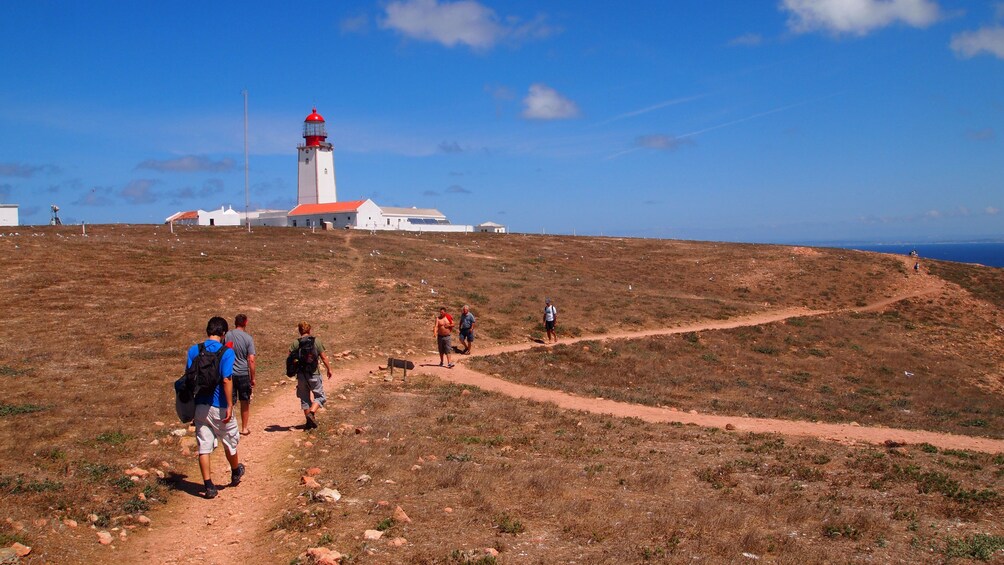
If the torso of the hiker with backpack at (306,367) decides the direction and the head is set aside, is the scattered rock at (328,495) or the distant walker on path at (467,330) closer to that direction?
the distant walker on path

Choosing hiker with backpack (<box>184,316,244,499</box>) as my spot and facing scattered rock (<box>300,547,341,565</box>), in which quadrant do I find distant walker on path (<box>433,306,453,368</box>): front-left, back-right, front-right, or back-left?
back-left

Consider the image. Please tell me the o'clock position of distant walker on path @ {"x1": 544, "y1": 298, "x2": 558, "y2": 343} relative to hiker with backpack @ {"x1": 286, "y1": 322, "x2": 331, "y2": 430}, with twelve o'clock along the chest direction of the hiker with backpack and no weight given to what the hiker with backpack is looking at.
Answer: The distant walker on path is roughly at 1 o'clock from the hiker with backpack.

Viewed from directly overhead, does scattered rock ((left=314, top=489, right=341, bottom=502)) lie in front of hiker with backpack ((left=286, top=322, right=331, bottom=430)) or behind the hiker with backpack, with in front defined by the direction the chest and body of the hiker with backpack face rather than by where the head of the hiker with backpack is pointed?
behind

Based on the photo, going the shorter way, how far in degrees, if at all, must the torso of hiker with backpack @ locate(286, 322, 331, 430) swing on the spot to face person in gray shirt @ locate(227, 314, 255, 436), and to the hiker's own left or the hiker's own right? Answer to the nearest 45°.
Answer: approximately 135° to the hiker's own left

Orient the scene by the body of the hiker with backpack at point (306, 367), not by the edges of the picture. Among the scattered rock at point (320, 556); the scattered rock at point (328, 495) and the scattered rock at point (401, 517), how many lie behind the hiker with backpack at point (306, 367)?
3

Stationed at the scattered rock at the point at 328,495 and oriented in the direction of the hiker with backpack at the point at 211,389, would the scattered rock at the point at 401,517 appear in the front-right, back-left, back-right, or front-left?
back-left

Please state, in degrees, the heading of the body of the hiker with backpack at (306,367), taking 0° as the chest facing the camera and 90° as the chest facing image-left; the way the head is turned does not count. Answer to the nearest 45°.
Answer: approximately 180°

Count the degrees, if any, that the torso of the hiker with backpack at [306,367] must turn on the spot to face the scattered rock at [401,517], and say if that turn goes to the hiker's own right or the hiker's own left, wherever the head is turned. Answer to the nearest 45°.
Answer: approximately 180°

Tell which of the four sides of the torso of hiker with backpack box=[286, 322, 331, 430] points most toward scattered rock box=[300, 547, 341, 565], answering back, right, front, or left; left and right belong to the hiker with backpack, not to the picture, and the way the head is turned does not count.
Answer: back

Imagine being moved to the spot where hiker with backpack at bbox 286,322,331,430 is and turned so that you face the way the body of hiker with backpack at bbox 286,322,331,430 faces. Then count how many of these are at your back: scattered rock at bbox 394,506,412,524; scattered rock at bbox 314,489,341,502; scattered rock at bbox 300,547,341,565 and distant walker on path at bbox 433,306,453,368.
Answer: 3

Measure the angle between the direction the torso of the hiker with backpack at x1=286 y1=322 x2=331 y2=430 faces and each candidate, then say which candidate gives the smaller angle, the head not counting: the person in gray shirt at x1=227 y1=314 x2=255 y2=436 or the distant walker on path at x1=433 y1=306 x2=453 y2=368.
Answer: the distant walker on path
